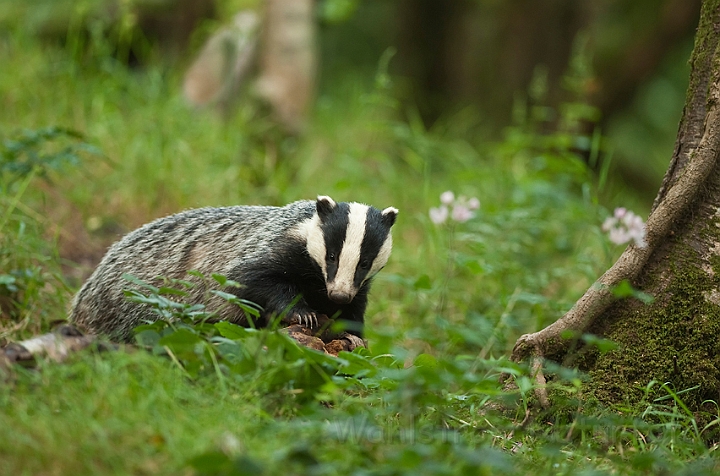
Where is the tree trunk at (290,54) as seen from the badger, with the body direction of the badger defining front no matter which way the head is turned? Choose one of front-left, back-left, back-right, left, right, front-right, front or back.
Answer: back-left

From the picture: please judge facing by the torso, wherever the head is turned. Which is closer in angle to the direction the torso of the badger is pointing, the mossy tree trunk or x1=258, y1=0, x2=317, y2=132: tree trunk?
the mossy tree trunk

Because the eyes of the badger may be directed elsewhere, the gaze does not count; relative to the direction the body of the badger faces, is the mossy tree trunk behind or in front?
in front

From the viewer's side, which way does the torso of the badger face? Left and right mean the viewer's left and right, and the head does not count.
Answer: facing the viewer and to the right of the viewer
